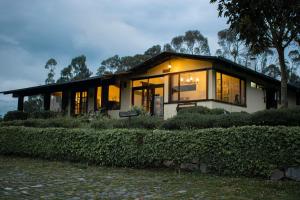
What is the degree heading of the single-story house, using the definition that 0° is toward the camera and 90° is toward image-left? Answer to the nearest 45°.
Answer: approximately 45°

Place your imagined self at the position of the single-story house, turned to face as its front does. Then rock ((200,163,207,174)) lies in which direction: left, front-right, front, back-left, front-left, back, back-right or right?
front-left

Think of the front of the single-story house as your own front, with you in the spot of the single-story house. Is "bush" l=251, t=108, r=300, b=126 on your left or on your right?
on your left

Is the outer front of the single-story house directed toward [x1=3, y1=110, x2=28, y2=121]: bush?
no

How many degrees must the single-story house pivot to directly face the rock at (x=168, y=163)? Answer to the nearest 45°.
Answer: approximately 45° to its left

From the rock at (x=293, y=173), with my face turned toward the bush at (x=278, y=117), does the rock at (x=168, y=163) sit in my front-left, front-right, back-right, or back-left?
front-left

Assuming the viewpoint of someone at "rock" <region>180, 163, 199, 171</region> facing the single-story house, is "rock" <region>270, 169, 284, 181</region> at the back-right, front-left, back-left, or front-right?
back-right

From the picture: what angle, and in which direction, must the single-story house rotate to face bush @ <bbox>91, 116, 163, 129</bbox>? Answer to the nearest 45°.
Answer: approximately 45° to its left

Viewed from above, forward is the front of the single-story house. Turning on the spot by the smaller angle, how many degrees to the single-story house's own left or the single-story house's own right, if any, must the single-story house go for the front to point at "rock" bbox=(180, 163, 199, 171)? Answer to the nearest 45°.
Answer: approximately 45° to the single-story house's own left

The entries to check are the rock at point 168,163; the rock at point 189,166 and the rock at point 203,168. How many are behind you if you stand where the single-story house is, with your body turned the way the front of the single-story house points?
0

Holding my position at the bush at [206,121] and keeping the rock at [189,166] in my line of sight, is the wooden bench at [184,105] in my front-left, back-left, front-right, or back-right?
back-right

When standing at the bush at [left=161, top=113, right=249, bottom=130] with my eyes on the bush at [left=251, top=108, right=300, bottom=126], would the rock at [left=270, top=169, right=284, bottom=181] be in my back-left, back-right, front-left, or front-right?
front-right
